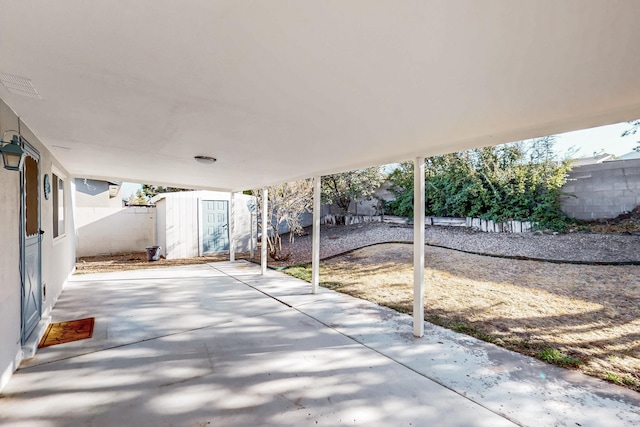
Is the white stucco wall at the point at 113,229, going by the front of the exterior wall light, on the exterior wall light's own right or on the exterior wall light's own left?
on the exterior wall light's own left

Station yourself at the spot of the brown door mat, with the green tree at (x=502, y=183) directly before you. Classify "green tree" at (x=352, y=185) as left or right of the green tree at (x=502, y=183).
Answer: left

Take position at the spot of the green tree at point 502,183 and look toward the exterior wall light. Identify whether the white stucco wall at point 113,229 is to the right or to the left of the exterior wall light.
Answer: right

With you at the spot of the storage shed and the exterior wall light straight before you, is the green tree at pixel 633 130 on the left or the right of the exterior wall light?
left

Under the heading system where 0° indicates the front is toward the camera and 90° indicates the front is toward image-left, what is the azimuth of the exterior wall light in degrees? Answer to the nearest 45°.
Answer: approximately 270°

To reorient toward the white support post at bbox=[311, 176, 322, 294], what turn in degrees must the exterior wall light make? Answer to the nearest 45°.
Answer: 0° — it already faces it

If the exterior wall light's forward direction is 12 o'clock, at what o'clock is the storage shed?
The storage shed is roughly at 10 o'clock from the exterior wall light.

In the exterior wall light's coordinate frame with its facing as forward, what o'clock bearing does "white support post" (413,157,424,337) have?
The white support post is roughly at 1 o'clock from the exterior wall light.

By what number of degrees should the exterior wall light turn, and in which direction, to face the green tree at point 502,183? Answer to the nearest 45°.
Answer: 0° — it already faces it
